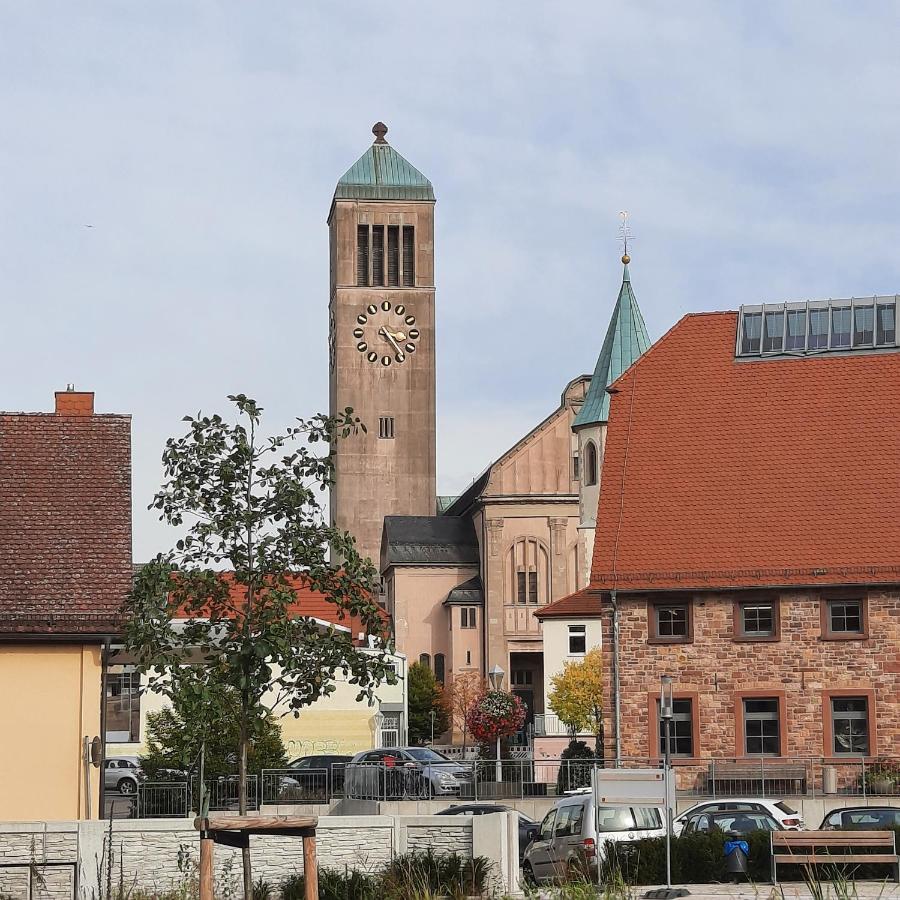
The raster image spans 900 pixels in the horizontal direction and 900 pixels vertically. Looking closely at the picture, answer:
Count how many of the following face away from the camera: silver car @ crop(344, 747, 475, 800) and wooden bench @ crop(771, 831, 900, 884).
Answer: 0

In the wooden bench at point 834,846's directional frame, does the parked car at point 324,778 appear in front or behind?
behind

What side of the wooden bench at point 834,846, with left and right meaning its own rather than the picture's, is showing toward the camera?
front

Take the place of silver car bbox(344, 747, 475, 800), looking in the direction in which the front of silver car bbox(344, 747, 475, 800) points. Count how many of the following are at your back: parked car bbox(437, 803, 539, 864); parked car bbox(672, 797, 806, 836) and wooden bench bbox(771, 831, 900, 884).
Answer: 0

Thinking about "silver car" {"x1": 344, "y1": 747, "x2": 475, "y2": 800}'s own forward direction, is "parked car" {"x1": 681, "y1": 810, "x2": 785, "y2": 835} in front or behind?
in front

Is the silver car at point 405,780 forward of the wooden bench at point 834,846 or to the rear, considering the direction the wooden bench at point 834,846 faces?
to the rear

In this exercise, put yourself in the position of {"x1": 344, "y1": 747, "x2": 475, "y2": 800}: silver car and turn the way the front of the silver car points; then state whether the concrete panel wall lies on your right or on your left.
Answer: on your right

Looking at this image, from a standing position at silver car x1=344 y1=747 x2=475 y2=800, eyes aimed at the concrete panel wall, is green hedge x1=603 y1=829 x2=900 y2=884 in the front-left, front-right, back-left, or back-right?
front-left

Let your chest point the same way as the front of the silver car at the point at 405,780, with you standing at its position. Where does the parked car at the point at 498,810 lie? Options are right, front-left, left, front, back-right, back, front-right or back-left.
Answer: front-right

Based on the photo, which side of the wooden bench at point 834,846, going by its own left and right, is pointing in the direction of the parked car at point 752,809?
back

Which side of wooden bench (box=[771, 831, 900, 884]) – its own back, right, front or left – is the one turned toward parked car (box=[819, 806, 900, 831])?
back

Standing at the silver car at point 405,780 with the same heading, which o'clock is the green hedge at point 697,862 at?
The green hedge is roughly at 1 o'clock from the silver car.

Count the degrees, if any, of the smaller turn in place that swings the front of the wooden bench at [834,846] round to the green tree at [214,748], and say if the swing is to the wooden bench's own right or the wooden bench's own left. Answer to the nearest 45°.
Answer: approximately 135° to the wooden bench's own right

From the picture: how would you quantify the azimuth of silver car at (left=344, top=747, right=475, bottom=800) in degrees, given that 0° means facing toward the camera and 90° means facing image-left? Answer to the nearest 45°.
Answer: approximately 315°
